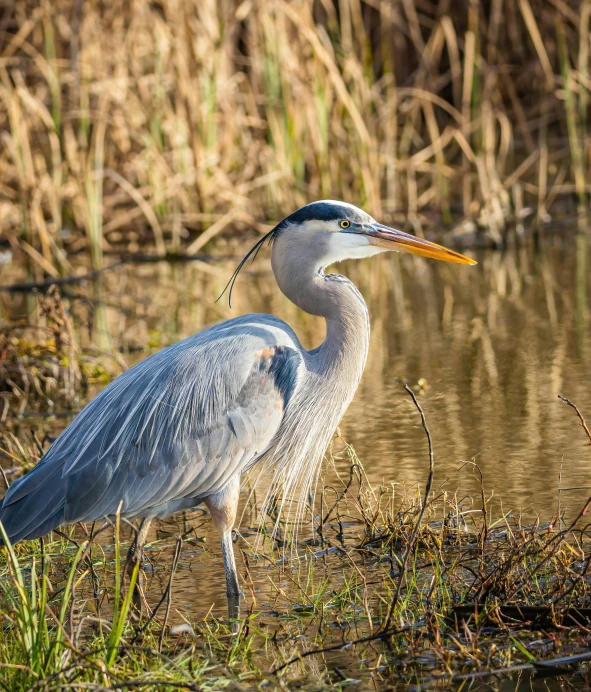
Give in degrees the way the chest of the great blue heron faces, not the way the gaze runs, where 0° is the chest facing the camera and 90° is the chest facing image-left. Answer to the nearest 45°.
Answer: approximately 270°

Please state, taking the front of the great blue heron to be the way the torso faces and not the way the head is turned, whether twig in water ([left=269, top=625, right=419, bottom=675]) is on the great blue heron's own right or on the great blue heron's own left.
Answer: on the great blue heron's own right
